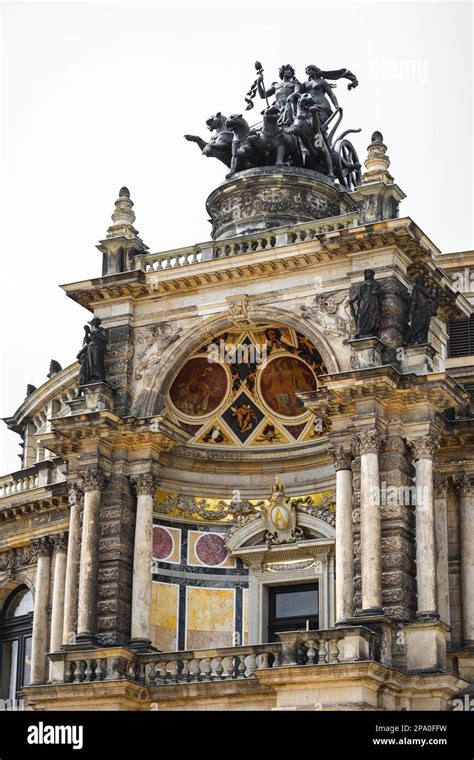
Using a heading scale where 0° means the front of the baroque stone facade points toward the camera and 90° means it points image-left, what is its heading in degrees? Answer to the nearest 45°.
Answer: approximately 45°

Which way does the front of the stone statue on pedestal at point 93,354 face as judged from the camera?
facing the viewer and to the left of the viewer

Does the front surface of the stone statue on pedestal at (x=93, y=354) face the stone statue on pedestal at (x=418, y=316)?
no

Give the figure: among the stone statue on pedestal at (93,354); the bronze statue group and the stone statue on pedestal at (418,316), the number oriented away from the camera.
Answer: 0

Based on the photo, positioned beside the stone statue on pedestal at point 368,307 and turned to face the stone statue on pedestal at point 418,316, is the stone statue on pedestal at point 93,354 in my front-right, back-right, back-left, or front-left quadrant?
back-left

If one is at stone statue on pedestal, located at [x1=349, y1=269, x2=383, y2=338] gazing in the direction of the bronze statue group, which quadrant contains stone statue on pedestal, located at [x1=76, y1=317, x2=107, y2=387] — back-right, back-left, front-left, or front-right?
front-left

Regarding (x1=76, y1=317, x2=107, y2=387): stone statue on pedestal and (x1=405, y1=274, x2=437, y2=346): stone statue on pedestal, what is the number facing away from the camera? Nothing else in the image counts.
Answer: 0

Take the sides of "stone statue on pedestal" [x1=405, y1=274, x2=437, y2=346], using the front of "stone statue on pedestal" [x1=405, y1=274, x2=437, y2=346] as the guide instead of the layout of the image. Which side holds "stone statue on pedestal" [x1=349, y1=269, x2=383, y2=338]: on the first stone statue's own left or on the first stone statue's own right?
on the first stone statue's own right

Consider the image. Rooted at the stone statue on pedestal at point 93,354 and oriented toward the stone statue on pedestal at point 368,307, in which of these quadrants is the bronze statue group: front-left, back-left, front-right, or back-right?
front-left

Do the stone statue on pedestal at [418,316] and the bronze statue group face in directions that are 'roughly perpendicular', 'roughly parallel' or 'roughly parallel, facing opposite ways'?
roughly perpendicular

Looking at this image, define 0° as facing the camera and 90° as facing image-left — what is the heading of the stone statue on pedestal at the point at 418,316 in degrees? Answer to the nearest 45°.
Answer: approximately 315°

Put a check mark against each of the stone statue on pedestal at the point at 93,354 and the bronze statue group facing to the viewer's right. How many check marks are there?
0
